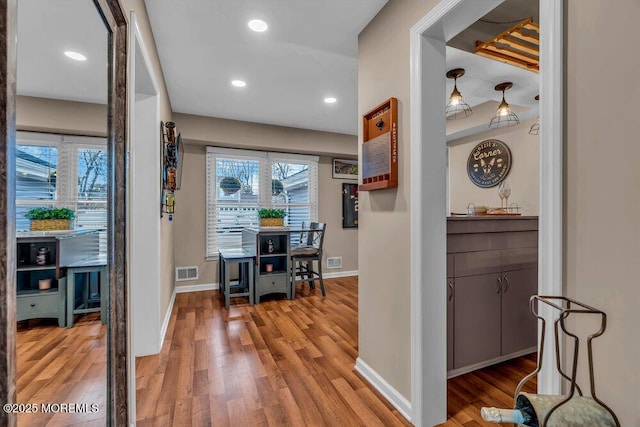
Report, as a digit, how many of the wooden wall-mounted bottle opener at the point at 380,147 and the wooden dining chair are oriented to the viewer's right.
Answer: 0

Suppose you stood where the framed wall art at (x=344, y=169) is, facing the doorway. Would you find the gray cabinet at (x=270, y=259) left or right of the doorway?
right

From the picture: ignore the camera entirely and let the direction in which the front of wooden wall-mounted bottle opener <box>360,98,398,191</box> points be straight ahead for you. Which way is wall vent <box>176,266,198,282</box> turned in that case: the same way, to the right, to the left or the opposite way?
to the left

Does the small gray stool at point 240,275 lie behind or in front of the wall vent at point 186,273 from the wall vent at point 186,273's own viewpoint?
in front

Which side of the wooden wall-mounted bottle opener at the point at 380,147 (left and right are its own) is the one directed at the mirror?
front

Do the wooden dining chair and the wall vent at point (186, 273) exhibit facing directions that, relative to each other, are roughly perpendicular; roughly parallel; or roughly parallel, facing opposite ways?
roughly perpendicular

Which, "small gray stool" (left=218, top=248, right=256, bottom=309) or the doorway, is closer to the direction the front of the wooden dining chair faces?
the small gray stool

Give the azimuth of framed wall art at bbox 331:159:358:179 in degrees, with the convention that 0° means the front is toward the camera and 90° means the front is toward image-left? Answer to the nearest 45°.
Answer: approximately 315°

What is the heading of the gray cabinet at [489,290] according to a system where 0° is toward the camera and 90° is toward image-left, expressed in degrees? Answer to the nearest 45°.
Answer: approximately 315°

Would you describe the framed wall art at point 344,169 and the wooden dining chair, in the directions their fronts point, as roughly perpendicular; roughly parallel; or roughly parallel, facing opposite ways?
roughly perpendicular

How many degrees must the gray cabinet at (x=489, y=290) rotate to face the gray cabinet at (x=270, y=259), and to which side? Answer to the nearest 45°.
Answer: approximately 135° to its right

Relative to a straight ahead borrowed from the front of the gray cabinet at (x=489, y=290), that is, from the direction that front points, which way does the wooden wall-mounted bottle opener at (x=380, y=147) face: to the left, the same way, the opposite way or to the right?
to the right

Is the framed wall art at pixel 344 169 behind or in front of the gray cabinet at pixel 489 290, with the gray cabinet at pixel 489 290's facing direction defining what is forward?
behind

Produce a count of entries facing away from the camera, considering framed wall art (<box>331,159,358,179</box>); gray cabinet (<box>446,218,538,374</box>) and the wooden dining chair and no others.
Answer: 0
